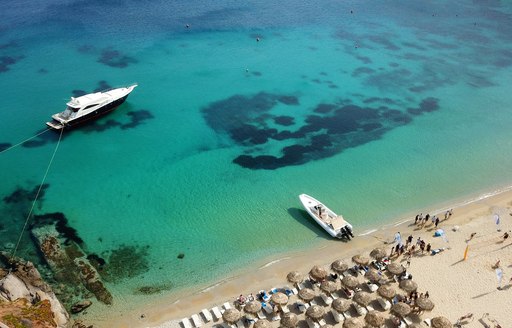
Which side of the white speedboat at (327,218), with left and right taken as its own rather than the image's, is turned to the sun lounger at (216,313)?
left

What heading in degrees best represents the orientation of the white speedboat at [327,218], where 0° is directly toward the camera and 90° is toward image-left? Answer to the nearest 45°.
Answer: approximately 135°

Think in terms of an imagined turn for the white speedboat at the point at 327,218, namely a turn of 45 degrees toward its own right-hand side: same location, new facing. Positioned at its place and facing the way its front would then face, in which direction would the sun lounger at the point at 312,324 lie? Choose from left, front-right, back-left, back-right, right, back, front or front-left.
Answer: back

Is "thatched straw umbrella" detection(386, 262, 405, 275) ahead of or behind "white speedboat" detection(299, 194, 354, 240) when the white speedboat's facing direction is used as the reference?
behind

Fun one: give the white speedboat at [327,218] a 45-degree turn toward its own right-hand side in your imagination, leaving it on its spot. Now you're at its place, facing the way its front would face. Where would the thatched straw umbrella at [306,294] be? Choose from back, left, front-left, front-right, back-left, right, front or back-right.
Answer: back

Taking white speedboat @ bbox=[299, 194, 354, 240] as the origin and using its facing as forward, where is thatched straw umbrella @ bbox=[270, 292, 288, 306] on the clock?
The thatched straw umbrella is roughly at 8 o'clock from the white speedboat.

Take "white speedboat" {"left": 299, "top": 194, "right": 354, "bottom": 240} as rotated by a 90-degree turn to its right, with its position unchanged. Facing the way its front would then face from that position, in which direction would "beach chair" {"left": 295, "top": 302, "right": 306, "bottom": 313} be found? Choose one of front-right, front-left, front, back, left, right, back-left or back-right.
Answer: back-right

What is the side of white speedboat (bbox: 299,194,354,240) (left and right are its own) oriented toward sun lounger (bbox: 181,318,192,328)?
left

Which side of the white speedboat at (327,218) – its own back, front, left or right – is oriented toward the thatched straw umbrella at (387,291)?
back

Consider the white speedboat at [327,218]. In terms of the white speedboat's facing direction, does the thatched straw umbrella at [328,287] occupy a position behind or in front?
behind

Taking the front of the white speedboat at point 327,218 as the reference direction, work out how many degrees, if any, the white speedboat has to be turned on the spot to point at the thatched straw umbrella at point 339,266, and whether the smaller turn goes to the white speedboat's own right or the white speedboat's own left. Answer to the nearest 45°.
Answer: approximately 135° to the white speedboat's own left

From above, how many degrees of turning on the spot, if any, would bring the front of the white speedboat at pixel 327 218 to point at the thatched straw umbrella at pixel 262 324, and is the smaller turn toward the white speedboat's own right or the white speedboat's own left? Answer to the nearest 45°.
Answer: approximately 135° to the white speedboat's own left

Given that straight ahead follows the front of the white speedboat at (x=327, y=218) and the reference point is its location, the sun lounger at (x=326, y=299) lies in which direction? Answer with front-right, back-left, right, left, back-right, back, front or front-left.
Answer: back-left

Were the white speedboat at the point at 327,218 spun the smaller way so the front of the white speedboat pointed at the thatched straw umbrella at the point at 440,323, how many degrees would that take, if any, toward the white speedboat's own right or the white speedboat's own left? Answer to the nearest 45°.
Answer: approximately 180°

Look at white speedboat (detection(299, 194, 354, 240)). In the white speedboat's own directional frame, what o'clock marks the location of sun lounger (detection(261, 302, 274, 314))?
The sun lounger is roughly at 8 o'clock from the white speedboat.
